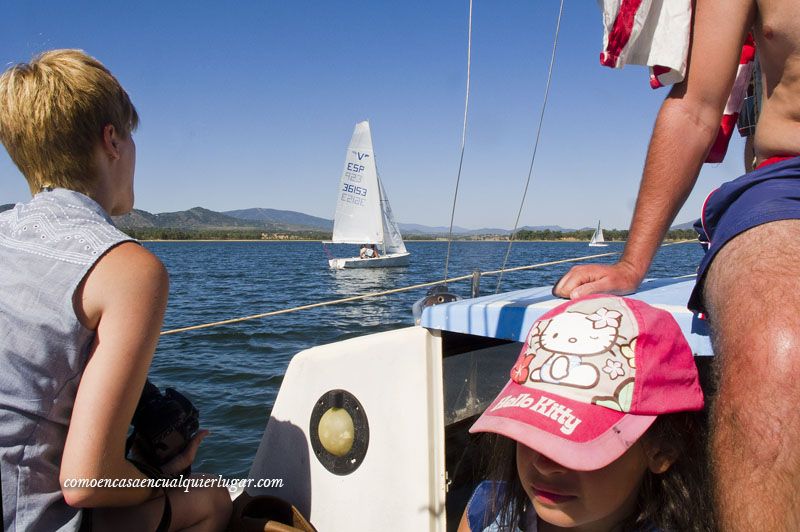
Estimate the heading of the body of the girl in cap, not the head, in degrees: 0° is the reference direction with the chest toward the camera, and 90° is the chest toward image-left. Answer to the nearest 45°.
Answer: approximately 45°

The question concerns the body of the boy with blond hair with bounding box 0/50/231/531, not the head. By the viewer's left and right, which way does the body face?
facing away from the viewer and to the right of the viewer

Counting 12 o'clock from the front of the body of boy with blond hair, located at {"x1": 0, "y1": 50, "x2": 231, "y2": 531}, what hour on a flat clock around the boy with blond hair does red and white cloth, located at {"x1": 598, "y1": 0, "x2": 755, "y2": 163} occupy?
The red and white cloth is roughly at 2 o'clock from the boy with blond hair.

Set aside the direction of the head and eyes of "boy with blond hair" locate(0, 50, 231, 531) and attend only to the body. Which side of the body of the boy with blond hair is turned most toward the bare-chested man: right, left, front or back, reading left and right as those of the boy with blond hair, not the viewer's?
right
